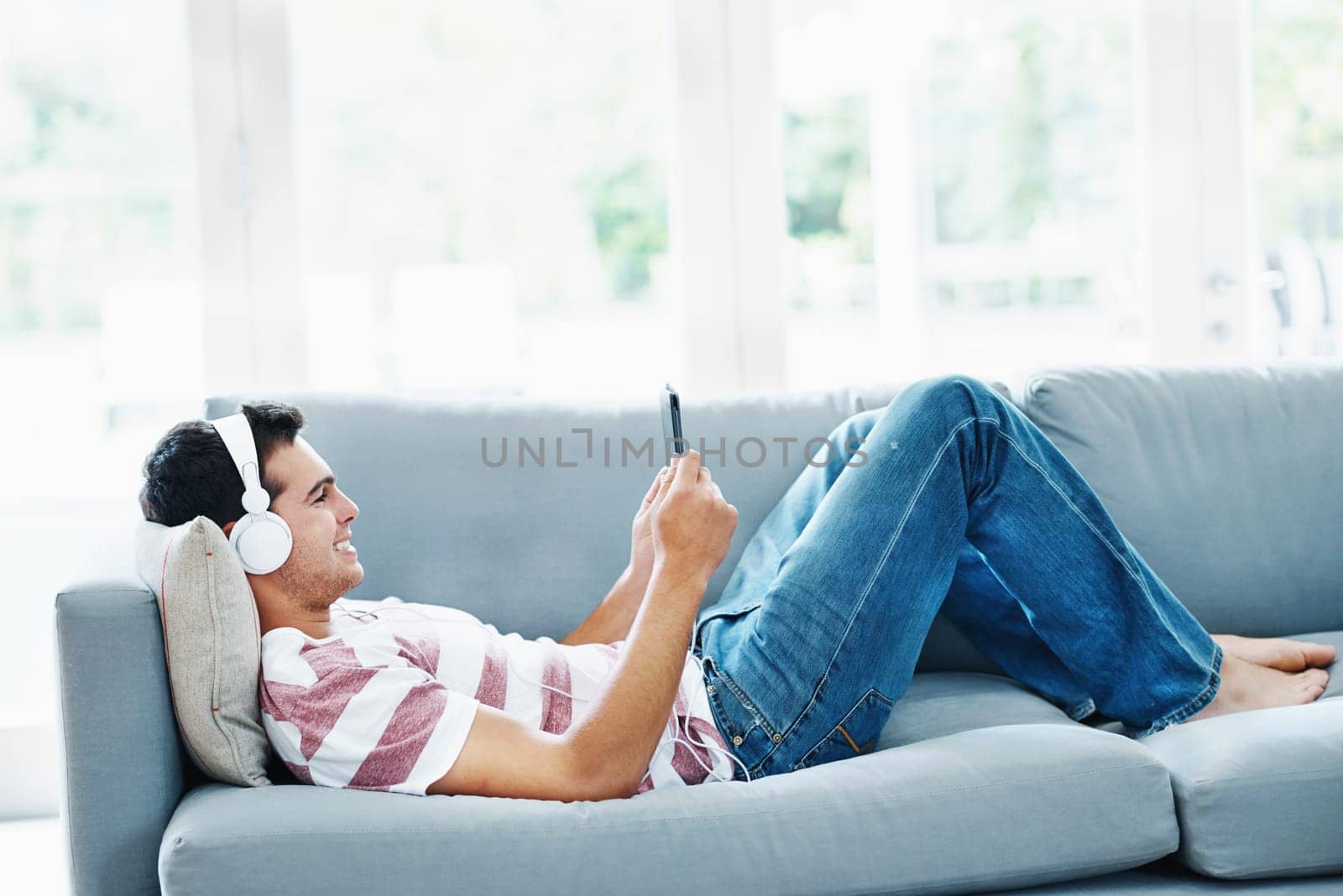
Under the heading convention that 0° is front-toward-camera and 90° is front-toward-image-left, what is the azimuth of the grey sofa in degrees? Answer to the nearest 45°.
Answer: approximately 0°

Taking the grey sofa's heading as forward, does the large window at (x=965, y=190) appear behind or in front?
behind

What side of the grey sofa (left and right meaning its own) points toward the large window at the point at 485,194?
back

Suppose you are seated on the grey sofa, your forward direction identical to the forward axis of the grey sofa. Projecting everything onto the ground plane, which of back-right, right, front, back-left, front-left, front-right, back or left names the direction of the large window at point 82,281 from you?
back-right

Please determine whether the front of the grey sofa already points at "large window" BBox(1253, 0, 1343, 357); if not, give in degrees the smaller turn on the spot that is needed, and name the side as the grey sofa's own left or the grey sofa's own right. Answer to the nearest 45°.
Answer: approximately 135° to the grey sofa's own left
